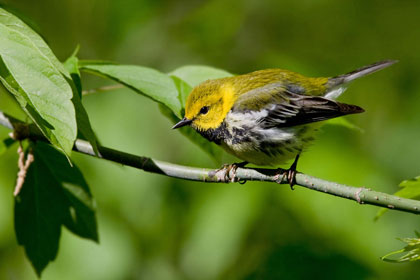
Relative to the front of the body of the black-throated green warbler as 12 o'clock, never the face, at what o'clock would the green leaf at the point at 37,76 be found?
The green leaf is roughly at 12 o'clock from the black-throated green warbler.

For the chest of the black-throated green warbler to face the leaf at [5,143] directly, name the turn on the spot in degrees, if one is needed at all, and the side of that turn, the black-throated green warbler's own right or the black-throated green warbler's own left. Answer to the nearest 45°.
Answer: approximately 45° to the black-throated green warbler's own left

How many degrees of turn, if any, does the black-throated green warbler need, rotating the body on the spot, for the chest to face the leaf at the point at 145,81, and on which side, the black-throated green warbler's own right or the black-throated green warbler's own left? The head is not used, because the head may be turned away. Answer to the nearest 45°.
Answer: approximately 45° to the black-throated green warbler's own left

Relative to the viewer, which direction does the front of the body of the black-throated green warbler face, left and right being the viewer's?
facing to the left of the viewer

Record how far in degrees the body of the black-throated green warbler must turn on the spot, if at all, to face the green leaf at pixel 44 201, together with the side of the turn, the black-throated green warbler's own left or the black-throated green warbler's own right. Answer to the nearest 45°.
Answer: approximately 45° to the black-throated green warbler's own left
